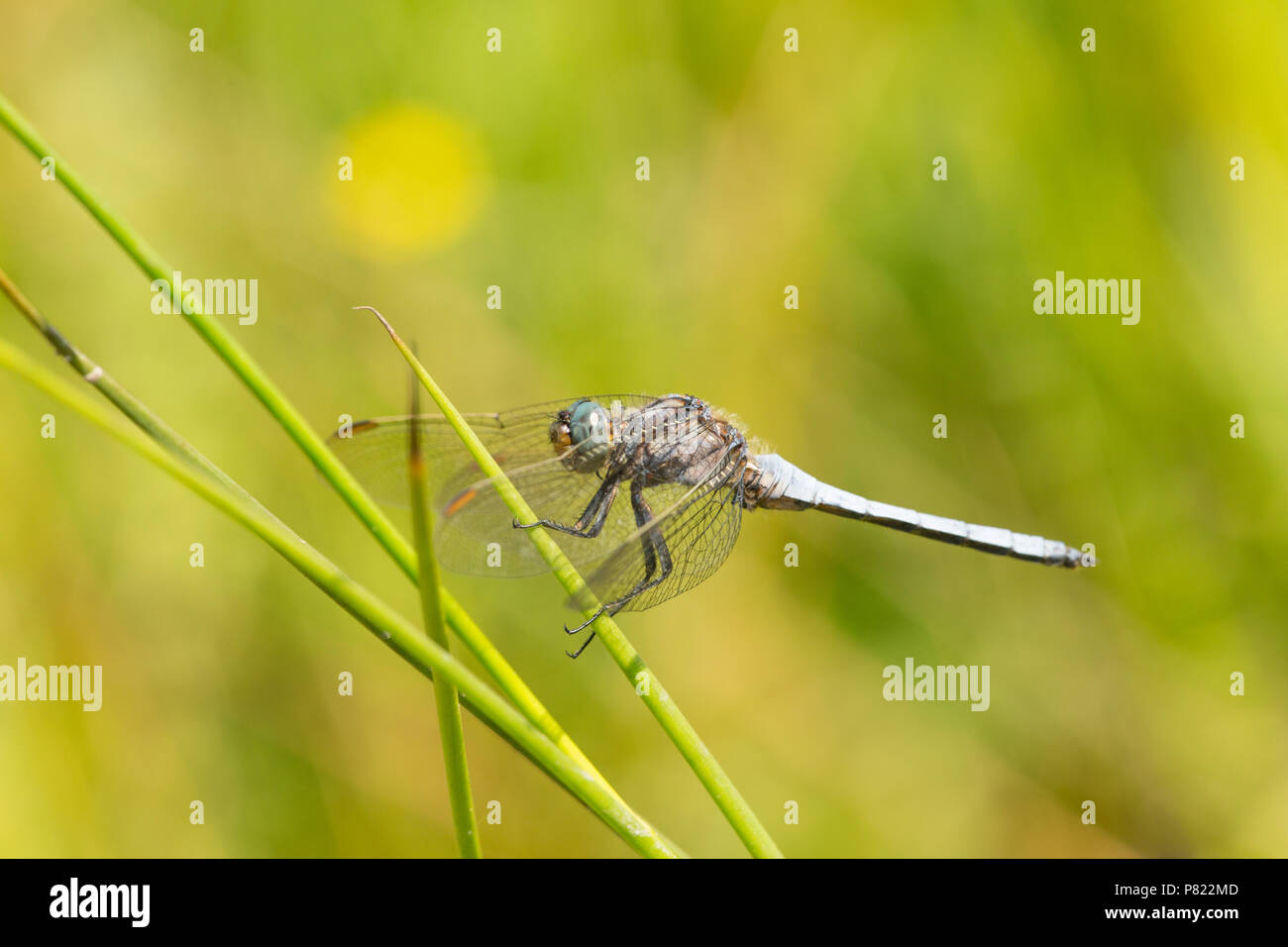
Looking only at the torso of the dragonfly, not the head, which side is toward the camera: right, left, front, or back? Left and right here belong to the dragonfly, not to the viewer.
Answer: left

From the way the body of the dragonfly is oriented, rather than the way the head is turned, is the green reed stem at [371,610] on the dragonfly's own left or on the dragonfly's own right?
on the dragonfly's own left
